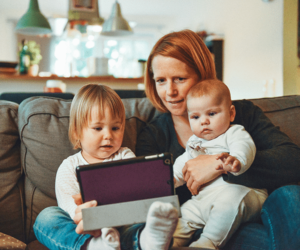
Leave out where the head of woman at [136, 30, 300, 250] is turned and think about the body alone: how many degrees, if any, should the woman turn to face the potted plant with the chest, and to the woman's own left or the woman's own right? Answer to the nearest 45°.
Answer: approximately 90° to the woman's own right

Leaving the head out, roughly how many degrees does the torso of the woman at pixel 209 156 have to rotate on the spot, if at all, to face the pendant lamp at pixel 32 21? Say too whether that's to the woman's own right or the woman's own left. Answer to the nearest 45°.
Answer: approximately 90° to the woman's own right

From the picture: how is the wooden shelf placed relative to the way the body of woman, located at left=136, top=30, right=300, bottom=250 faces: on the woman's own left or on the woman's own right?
on the woman's own right

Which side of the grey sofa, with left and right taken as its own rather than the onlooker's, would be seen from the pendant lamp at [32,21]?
back

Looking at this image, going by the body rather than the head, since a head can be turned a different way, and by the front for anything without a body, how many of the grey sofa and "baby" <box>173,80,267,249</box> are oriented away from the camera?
0

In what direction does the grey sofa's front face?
toward the camera

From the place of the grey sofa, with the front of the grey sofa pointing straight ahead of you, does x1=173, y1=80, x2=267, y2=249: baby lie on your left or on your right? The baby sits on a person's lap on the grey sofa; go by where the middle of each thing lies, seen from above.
on your left

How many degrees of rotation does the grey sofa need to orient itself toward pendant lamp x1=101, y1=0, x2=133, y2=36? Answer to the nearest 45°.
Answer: approximately 180°

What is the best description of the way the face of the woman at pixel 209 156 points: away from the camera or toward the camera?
toward the camera

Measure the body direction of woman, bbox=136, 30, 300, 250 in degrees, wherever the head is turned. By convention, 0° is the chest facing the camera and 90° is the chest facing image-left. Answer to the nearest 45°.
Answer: approximately 45°
